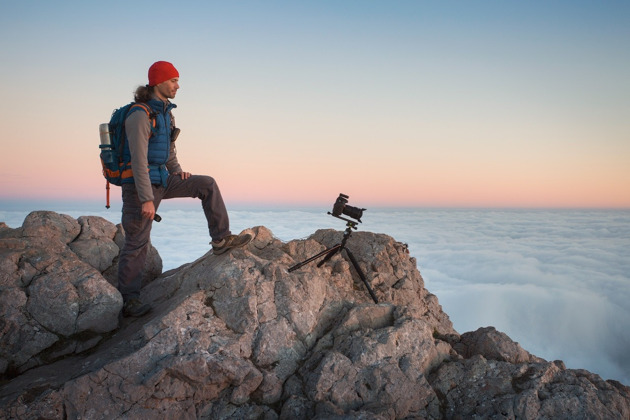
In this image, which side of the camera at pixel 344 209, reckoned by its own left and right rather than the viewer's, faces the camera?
right

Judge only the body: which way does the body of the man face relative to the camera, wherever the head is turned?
to the viewer's right

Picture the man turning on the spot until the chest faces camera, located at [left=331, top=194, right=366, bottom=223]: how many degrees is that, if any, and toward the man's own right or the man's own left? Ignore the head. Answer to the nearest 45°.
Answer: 0° — they already face it

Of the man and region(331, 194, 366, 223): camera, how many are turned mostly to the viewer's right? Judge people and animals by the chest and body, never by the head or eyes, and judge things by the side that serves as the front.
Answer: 2

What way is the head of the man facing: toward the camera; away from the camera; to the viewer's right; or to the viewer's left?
to the viewer's right
